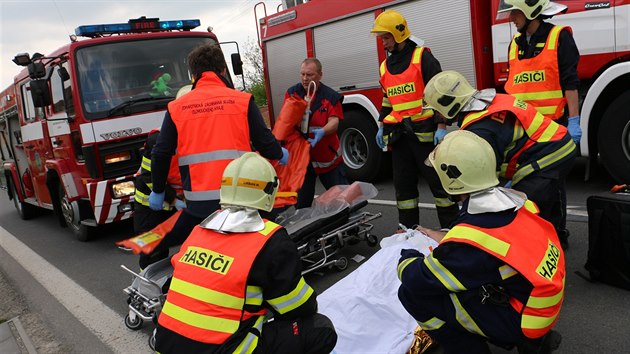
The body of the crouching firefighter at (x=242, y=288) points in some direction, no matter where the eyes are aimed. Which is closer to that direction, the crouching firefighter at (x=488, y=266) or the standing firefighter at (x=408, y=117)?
the standing firefighter

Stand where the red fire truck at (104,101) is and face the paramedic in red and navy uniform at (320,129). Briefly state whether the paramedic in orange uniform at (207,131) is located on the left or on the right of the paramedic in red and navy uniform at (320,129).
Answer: right

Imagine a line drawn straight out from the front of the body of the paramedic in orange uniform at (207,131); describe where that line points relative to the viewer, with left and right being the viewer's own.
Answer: facing away from the viewer

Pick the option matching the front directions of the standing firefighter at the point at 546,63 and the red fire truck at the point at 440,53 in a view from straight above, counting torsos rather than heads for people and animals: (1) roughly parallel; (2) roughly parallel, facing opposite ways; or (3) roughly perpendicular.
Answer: roughly perpendicular

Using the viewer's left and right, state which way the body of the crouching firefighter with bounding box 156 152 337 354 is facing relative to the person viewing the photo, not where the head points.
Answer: facing away from the viewer and to the right of the viewer

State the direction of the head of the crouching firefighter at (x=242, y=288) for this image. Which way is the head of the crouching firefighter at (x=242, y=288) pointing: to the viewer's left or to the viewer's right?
to the viewer's right

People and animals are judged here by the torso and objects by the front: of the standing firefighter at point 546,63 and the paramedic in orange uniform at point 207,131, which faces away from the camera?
the paramedic in orange uniform

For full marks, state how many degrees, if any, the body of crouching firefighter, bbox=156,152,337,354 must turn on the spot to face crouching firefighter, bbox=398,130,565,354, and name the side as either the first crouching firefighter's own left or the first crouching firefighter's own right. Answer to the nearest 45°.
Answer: approximately 45° to the first crouching firefighter's own right

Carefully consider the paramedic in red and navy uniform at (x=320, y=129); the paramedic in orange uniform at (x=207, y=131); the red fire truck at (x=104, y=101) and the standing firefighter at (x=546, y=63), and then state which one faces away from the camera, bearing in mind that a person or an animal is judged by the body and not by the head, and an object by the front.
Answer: the paramedic in orange uniform at (x=207, y=131)

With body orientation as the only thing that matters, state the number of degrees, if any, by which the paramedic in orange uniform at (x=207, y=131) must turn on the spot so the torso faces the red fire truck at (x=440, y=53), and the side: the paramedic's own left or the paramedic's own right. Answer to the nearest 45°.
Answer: approximately 45° to the paramedic's own right
